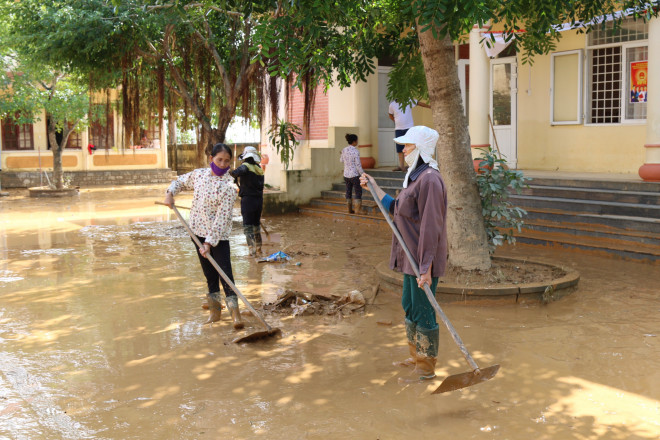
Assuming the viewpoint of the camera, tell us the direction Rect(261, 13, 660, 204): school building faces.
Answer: facing the viewer and to the left of the viewer

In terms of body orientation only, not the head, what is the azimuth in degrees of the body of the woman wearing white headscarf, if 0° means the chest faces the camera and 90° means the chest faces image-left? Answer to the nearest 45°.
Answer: approximately 90°

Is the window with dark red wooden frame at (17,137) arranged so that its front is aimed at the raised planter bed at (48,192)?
yes

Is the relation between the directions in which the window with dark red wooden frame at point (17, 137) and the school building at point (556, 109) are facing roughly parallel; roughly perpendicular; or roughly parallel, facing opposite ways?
roughly perpendicular

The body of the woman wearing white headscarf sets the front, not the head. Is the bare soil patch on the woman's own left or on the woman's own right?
on the woman's own right

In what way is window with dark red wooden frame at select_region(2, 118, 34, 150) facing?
toward the camera

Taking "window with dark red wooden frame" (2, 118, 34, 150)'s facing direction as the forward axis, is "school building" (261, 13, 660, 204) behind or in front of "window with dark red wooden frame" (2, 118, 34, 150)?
in front

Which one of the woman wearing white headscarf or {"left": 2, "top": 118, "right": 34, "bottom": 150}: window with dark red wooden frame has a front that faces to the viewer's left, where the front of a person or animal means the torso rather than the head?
the woman wearing white headscarf

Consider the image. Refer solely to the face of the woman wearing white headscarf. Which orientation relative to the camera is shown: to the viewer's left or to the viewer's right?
to the viewer's left

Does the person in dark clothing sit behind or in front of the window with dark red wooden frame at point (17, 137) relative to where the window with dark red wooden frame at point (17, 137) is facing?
in front

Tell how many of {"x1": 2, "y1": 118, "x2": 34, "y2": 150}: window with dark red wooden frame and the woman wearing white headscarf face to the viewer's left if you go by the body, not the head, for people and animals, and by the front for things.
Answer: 1

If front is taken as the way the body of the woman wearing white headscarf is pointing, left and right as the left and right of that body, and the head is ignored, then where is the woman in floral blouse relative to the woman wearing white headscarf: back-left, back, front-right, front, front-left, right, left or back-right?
front-right

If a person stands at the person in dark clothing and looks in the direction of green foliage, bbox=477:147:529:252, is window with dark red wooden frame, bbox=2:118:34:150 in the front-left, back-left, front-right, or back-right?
back-left

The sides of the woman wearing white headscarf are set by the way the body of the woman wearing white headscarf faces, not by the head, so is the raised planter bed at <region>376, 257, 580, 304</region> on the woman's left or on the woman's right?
on the woman's right

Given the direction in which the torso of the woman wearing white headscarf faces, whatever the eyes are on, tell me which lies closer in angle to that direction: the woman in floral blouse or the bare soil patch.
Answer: the woman in floral blouse

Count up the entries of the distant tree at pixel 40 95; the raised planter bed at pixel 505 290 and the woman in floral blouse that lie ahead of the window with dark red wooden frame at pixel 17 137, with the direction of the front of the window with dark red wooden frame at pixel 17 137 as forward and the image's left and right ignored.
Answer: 3
